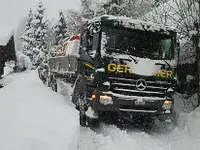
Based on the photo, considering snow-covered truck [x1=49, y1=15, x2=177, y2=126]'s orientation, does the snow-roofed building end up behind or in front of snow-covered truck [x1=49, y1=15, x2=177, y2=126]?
behind

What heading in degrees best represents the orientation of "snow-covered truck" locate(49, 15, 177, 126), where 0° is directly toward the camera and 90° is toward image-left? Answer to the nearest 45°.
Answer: approximately 315°

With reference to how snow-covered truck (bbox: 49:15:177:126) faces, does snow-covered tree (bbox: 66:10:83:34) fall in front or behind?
behind
